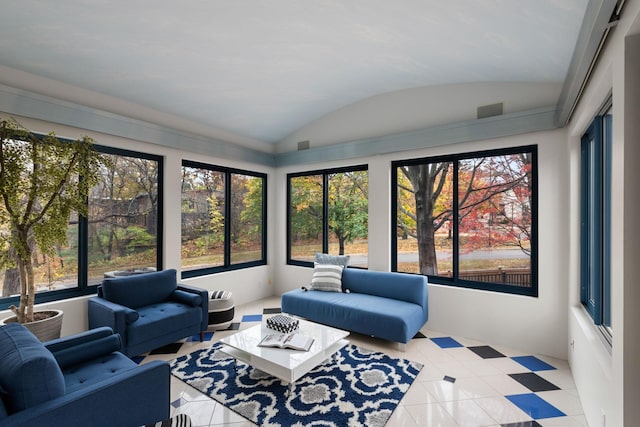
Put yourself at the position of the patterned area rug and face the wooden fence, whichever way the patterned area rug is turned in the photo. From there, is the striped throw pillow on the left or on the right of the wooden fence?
left

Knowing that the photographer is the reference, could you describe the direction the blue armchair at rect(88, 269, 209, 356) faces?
facing the viewer and to the right of the viewer

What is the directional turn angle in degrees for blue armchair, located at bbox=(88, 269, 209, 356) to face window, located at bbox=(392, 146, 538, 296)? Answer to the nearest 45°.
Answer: approximately 45° to its left

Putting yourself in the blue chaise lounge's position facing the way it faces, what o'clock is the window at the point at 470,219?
The window is roughly at 7 o'clock from the blue chaise lounge.

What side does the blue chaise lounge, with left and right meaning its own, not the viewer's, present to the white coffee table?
front

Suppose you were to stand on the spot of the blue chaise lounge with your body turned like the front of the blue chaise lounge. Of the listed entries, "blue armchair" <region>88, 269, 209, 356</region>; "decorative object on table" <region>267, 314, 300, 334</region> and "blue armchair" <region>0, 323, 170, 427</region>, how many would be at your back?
0

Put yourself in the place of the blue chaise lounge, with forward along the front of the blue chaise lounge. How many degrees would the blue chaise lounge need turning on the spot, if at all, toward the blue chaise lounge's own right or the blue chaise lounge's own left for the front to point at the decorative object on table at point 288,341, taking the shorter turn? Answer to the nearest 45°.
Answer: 0° — it already faces it

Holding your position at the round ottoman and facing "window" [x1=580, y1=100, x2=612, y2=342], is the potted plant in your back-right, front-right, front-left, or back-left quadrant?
back-right

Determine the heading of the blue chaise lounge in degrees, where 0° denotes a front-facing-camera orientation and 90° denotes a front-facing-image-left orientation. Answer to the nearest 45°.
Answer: approximately 45°

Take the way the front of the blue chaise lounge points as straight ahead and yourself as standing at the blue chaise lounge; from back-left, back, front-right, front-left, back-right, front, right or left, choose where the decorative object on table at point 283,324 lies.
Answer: front

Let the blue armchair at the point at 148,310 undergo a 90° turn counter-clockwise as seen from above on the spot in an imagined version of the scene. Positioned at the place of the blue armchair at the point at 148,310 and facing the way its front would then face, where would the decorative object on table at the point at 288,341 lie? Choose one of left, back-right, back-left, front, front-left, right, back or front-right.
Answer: right

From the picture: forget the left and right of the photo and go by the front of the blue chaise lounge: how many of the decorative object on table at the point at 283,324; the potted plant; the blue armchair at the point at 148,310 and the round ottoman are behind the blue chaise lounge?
0

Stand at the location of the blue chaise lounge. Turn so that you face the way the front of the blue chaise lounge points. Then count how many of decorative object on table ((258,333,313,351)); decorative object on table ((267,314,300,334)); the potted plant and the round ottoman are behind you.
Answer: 0

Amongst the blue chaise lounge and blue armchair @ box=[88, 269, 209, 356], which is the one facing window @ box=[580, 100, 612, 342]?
the blue armchair

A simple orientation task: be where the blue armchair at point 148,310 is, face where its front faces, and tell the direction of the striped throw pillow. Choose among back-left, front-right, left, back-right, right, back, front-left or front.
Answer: front-left

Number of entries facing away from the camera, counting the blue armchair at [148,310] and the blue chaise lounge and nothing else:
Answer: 0

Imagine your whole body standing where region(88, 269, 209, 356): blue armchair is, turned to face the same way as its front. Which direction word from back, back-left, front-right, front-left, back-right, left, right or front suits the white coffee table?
front

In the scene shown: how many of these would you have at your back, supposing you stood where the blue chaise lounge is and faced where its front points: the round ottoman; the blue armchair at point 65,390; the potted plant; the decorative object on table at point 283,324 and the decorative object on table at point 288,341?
0

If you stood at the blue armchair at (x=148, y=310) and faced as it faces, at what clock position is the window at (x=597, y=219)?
The window is roughly at 12 o'clock from the blue armchair.

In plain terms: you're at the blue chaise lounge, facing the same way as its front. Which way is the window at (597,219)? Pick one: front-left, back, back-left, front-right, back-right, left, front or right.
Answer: left
